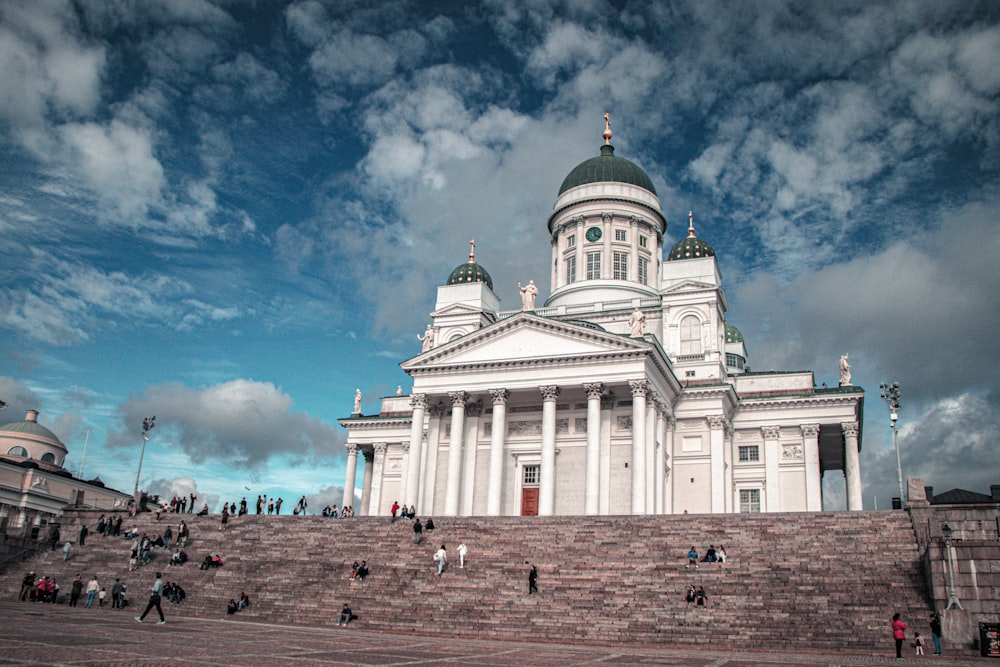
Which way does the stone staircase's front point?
toward the camera

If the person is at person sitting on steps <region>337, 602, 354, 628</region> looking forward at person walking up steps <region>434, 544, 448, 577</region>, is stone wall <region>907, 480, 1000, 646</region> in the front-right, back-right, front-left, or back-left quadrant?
front-right

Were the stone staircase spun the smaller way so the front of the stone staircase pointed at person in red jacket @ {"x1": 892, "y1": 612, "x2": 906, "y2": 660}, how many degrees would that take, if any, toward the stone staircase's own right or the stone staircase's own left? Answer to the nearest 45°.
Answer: approximately 45° to the stone staircase's own left

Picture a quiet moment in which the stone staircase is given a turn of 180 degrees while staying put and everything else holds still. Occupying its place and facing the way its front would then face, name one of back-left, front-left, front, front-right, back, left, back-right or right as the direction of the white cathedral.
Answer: front

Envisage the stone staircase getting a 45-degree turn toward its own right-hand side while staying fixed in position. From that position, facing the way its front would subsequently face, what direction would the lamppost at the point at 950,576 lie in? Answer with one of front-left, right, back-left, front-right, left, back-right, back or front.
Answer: left
